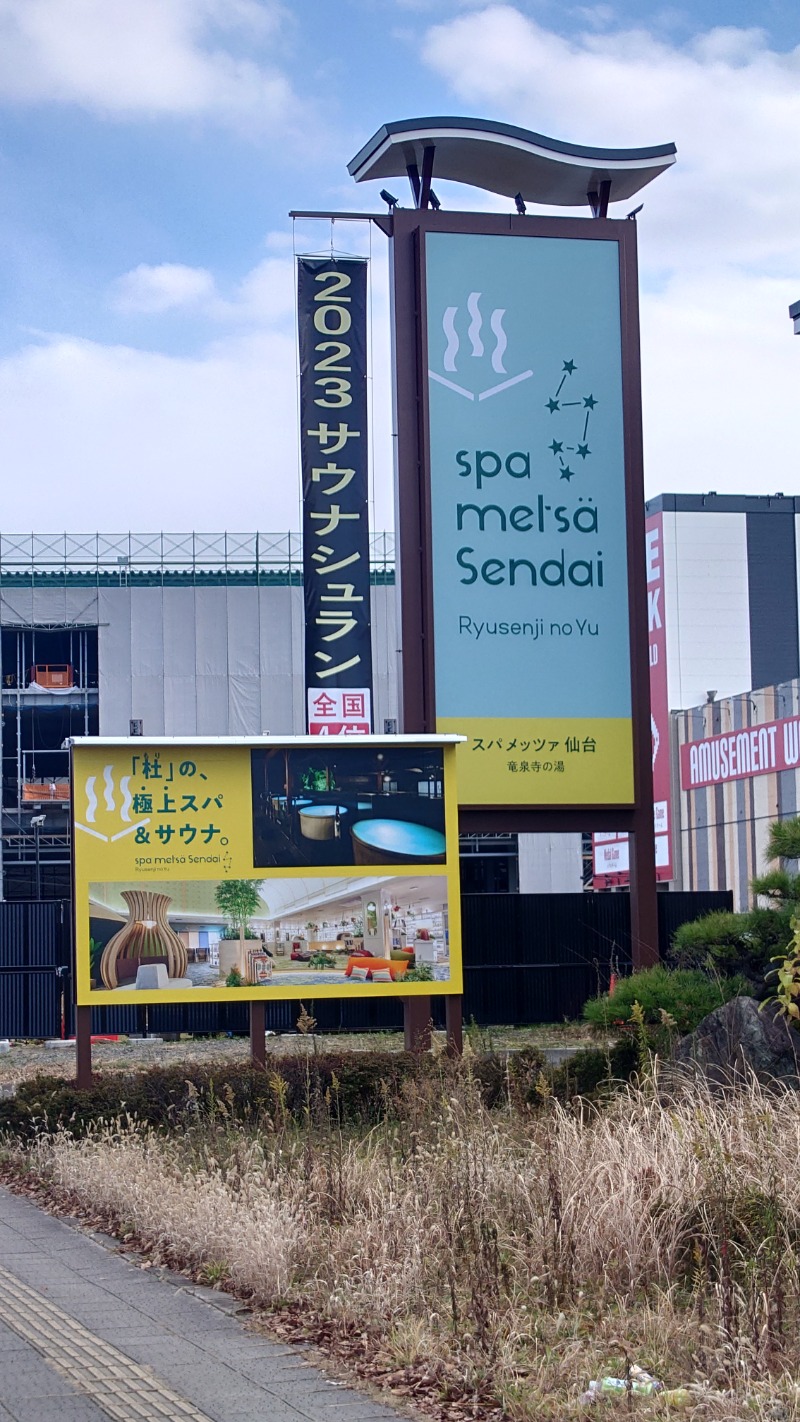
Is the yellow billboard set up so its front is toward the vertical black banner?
no

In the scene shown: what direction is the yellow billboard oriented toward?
toward the camera

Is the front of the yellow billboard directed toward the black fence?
no

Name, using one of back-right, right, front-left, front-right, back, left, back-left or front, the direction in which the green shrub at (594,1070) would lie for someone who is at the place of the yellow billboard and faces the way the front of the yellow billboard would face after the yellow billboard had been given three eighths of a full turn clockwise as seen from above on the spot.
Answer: back

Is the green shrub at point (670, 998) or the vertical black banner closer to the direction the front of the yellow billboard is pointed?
the green shrub

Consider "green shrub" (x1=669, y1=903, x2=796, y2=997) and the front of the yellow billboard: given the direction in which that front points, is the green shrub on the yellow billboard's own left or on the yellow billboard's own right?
on the yellow billboard's own left

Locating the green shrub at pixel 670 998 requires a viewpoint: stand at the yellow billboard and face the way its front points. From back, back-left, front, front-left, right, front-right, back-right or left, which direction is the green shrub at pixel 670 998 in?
front-left

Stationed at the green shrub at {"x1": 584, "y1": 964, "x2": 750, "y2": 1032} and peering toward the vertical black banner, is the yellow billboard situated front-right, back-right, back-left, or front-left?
front-left
